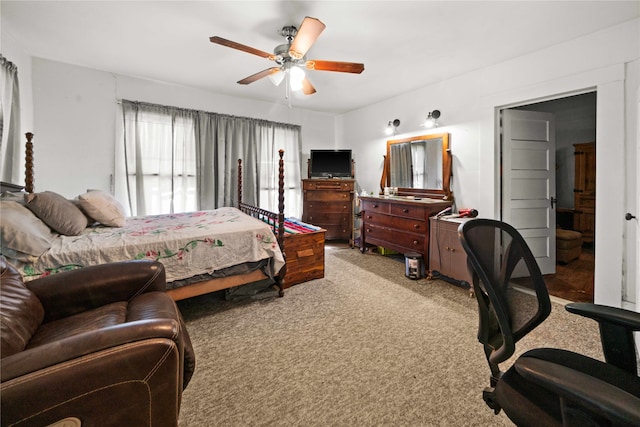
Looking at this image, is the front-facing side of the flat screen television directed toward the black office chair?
yes

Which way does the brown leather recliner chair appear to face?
to the viewer's right

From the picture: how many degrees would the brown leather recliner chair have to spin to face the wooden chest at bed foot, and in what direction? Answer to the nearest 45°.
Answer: approximately 45° to its left

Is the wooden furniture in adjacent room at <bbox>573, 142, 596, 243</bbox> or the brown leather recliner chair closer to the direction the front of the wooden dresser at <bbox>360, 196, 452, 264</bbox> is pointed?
the brown leather recliner chair

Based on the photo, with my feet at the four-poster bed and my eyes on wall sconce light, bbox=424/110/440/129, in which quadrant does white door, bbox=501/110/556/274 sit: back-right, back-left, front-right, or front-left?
front-right

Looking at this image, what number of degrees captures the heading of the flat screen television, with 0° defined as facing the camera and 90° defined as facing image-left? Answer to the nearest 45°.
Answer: approximately 0°

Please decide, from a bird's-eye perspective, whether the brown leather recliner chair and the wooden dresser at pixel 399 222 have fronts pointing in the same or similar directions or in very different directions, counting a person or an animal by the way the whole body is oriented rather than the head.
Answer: very different directions

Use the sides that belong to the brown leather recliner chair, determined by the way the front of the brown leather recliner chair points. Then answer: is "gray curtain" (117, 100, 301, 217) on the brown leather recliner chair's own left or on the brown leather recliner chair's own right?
on the brown leather recliner chair's own left

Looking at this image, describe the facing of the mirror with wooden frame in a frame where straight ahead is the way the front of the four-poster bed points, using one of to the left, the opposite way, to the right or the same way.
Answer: the opposite way

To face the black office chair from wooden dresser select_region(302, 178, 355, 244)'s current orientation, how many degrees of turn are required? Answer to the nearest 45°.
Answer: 0° — it already faces it

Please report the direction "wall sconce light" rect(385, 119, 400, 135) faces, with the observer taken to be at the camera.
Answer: facing the viewer and to the left of the viewer

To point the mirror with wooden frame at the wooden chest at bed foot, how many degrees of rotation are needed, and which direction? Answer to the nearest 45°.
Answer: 0° — it already faces it

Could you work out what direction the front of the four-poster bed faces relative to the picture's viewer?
facing to the right of the viewer

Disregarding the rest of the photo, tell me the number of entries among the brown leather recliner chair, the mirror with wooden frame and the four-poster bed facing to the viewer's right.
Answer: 2

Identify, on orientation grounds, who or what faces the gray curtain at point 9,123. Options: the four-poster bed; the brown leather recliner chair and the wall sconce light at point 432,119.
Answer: the wall sconce light

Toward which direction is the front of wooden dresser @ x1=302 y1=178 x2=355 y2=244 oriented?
toward the camera
